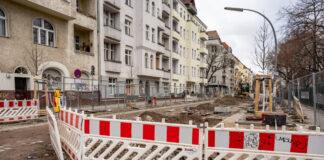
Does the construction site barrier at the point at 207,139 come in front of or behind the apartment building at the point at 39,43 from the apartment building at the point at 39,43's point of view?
in front

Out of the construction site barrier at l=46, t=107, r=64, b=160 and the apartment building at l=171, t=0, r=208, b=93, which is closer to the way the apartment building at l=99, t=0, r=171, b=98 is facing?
the construction site barrier

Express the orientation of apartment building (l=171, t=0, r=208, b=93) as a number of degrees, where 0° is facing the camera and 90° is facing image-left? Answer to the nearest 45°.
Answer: approximately 315°

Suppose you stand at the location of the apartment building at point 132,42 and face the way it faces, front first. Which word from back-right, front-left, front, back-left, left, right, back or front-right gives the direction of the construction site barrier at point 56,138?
front-right

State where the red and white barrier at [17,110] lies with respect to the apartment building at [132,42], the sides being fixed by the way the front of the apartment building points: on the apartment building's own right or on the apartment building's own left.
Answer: on the apartment building's own right

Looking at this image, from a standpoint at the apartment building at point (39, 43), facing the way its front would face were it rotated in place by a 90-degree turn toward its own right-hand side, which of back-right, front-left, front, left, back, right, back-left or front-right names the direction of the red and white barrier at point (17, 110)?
front-left

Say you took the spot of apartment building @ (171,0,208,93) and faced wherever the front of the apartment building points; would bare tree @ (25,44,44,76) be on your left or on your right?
on your right

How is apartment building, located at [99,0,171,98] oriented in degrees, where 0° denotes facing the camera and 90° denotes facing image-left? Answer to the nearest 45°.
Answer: approximately 315°

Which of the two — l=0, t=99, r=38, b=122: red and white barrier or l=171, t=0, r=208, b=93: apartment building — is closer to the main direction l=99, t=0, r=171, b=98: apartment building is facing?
the red and white barrier

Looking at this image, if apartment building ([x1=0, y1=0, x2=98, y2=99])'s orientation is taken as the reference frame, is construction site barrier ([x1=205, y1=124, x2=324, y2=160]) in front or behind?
in front

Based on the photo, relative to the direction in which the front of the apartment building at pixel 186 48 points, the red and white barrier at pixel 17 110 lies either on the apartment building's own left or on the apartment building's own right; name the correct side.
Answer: on the apartment building's own right
